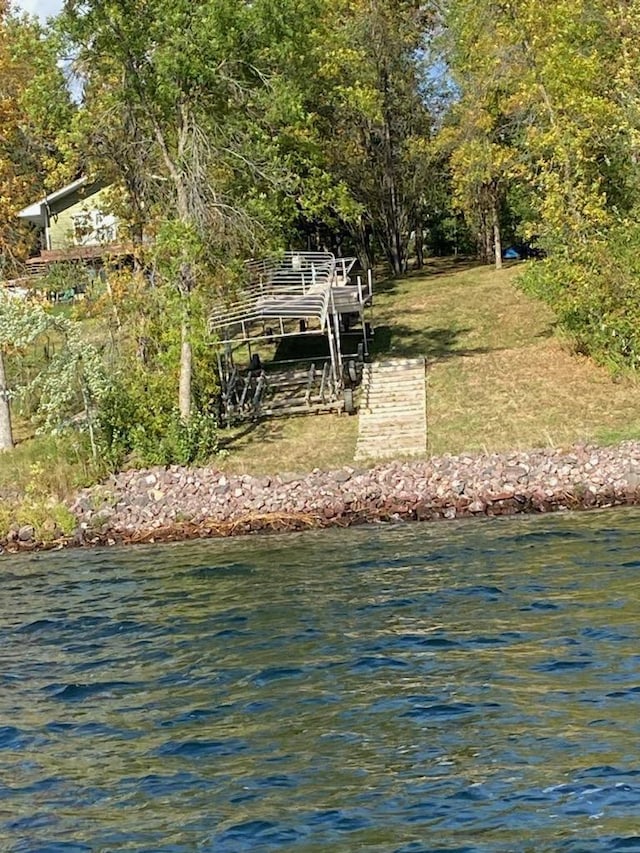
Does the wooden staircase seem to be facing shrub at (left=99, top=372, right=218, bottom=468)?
no

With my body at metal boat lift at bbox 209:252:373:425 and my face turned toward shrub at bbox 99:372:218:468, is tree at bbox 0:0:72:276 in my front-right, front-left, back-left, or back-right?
front-right

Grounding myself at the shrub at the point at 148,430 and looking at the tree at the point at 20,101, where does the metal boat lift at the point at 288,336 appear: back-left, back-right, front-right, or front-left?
front-right
